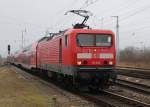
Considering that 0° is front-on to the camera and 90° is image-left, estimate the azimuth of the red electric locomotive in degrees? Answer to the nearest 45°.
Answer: approximately 315°

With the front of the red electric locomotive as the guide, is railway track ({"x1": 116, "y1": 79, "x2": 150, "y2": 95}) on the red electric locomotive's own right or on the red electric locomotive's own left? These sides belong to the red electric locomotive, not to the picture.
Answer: on the red electric locomotive's own left
